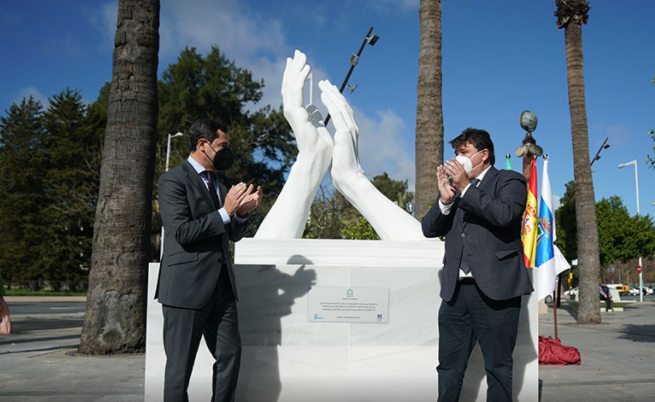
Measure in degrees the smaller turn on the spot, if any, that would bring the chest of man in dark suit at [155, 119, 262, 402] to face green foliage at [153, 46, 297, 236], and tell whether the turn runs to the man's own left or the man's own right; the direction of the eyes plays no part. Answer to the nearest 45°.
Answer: approximately 135° to the man's own left

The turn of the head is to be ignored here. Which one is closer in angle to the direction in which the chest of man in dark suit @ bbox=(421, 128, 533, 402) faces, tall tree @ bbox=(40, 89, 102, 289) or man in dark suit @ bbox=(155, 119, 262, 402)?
the man in dark suit

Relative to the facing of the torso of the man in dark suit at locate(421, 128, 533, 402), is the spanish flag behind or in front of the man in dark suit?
behind

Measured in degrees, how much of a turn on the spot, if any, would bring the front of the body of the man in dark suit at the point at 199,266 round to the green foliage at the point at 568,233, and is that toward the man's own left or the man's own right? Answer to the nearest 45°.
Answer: approximately 90° to the man's own left

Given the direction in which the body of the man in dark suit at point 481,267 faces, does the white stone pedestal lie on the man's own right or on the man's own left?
on the man's own right

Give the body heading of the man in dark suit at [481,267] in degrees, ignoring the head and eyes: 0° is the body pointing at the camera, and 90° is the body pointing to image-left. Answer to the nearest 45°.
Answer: approximately 45°

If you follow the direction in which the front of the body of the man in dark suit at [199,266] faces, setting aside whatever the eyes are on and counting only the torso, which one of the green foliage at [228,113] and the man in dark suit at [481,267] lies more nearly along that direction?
the man in dark suit

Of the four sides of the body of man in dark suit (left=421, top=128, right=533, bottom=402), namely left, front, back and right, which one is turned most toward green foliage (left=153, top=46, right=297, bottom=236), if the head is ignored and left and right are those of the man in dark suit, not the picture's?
right

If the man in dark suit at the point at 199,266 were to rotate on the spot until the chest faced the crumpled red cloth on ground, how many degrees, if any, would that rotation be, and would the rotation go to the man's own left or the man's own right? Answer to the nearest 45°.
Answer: approximately 90° to the man's own left

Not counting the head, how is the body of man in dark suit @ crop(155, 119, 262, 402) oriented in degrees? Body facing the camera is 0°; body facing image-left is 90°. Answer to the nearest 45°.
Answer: approximately 315°

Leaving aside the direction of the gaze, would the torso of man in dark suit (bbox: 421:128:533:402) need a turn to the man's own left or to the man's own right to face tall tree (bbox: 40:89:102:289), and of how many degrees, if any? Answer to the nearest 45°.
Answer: approximately 90° to the man's own right
